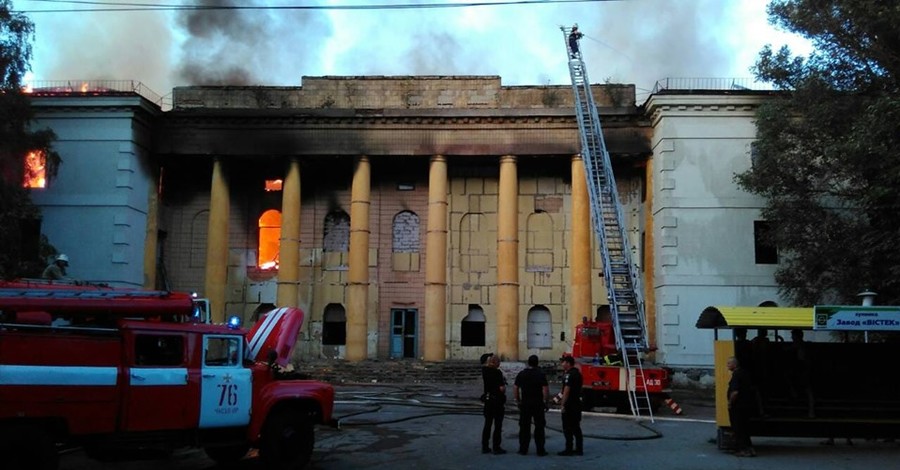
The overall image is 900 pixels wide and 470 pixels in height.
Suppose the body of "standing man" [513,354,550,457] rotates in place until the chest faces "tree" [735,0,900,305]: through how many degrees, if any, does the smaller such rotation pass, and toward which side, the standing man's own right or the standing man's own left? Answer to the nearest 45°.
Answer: approximately 45° to the standing man's own right

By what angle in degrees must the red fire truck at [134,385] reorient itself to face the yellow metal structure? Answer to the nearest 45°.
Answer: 0° — it already faces it

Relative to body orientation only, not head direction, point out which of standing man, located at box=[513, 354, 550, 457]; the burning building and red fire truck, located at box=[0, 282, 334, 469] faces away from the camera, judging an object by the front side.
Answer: the standing man

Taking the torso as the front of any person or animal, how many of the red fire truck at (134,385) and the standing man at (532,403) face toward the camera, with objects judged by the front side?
0

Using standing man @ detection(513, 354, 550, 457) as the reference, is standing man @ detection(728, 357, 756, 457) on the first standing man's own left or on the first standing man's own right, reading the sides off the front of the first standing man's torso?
on the first standing man's own right

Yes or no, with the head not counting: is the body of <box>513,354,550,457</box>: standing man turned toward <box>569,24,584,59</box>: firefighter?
yes

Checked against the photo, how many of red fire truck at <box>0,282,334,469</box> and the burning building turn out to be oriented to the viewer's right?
1

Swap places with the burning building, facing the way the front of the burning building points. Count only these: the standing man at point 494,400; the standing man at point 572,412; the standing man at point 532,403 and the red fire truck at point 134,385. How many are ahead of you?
4

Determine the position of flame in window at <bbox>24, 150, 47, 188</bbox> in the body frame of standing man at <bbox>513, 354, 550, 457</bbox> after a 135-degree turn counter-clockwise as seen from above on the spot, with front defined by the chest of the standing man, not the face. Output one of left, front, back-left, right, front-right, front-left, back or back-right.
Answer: right

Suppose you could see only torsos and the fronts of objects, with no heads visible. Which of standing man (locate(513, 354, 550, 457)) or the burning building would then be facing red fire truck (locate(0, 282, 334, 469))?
the burning building

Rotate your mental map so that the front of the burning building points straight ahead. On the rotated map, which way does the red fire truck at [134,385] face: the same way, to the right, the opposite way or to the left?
to the left

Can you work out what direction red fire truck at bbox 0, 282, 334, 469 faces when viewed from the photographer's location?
facing to the right of the viewer

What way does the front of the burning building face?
toward the camera

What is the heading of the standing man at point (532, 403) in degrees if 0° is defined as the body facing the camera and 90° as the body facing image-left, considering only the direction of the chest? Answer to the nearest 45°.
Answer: approximately 180°

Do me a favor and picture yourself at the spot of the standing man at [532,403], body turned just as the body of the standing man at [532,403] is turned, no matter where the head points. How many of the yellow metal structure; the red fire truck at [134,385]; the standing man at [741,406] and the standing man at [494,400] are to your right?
2

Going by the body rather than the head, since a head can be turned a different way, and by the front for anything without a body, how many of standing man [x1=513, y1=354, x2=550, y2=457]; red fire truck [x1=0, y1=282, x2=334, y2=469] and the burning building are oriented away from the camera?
1

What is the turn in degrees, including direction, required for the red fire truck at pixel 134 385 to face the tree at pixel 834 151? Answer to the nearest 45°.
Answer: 0° — it already faces it

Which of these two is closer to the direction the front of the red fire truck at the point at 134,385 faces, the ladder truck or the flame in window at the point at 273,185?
the ladder truck

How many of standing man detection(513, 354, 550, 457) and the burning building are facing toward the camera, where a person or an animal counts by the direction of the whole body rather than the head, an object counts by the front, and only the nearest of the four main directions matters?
1

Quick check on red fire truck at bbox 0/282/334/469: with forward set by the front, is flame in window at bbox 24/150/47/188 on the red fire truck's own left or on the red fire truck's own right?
on the red fire truck's own left

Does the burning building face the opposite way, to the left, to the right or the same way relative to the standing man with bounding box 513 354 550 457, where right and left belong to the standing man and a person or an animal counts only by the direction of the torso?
the opposite way
